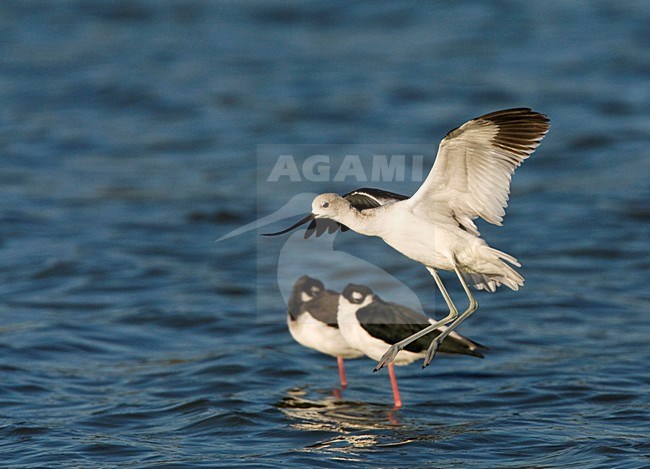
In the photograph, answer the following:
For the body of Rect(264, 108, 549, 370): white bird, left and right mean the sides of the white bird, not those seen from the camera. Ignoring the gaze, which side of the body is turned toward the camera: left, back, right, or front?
left

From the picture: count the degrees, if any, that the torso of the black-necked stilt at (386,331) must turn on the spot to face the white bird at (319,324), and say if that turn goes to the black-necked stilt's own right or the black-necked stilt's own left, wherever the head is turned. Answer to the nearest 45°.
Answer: approximately 45° to the black-necked stilt's own right

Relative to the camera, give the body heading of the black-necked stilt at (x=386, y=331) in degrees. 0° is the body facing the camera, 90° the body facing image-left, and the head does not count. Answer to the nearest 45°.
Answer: approximately 90°

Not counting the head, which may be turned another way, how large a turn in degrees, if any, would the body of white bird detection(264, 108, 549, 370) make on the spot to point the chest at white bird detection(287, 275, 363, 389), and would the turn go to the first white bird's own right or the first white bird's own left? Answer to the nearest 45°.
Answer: approximately 45° to the first white bird's own right

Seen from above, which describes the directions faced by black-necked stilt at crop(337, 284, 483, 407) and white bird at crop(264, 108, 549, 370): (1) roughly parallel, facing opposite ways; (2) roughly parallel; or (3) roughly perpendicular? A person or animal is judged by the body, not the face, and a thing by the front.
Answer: roughly parallel

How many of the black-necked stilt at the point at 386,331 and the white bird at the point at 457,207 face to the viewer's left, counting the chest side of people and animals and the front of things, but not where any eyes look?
2

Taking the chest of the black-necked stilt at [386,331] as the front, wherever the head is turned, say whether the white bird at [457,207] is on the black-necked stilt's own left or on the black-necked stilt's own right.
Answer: on the black-necked stilt's own left
